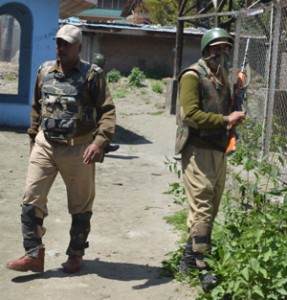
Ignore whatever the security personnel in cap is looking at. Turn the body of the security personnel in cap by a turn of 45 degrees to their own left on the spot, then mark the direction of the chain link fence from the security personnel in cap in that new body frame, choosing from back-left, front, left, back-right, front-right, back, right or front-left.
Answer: back-left

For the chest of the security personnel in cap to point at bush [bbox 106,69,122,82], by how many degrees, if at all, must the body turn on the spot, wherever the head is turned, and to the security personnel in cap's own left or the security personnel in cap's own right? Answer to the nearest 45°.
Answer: approximately 135° to the security personnel in cap's own right

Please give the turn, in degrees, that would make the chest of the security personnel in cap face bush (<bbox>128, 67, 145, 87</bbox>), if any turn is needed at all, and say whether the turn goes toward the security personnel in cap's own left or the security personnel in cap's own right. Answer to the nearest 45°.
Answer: approximately 135° to the security personnel in cap's own right

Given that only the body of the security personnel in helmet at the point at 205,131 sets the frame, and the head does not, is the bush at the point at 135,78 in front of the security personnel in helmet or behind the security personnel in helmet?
behind

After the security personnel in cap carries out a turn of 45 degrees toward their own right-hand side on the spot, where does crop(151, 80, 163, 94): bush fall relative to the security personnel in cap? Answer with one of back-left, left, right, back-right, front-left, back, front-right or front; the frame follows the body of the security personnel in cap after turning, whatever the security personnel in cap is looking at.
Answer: right

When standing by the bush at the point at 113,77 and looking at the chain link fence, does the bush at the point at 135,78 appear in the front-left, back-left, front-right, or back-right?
front-left

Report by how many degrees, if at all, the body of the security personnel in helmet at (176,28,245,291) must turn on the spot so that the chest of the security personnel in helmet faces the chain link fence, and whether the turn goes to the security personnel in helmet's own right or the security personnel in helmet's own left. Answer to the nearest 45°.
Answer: approximately 135° to the security personnel in helmet's own left

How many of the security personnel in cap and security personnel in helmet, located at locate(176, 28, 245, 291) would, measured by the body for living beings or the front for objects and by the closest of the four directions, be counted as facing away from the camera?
0

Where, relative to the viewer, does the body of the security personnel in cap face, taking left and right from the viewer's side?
facing the viewer and to the left of the viewer
